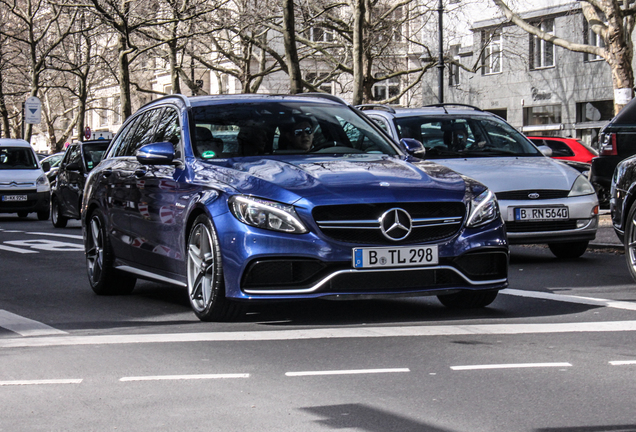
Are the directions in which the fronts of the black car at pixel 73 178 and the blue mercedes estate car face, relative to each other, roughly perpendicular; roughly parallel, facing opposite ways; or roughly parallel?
roughly parallel

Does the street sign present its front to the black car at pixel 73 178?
yes

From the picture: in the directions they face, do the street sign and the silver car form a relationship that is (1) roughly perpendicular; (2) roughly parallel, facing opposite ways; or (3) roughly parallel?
roughly parallel

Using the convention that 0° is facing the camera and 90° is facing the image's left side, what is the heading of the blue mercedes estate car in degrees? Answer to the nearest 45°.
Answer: approximately 315°

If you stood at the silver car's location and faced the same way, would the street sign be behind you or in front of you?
behind

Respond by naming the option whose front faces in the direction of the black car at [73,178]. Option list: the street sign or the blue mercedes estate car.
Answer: the street sign

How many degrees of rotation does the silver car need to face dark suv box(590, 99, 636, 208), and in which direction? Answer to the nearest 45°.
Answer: approximately 90° to its left

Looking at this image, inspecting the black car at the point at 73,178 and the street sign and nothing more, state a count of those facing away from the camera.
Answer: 0

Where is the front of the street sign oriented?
toward the camera

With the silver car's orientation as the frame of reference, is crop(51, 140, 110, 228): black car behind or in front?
behind

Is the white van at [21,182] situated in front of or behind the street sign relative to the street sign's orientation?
in front

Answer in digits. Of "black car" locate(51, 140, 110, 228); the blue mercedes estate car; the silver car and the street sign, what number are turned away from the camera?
0

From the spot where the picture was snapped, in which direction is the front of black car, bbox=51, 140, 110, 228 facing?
facing the viewer and to the right of the viewer

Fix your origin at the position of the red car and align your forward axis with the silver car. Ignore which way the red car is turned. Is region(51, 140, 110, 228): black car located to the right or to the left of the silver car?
right

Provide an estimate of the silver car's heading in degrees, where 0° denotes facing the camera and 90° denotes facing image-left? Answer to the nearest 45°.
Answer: approximately 315°

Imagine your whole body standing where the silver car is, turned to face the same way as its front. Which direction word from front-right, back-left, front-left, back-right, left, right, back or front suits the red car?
back-left
